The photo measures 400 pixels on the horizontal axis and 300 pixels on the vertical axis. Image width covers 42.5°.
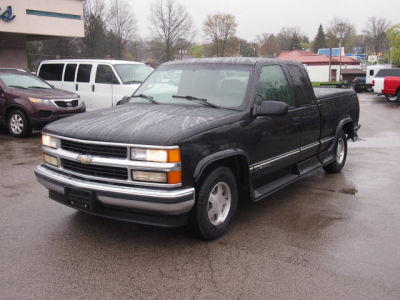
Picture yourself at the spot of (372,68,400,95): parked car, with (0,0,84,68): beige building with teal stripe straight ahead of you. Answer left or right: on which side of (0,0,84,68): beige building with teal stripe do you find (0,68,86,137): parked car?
left

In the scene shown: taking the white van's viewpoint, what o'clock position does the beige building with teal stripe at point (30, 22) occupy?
The beige building with teal stripe is roughly at 7 o'clock from the white van.

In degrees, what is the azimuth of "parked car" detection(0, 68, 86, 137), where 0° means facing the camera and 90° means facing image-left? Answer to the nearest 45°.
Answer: approximately 315°

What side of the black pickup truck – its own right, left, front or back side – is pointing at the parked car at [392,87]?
back

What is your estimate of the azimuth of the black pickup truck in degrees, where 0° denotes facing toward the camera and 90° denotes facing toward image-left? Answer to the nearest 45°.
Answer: approximately 45°

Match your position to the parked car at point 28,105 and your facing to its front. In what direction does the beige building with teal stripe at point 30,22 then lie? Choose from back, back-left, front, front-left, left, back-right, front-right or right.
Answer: back-left

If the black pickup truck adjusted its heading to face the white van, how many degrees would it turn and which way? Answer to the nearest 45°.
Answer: approximately 135° to its right

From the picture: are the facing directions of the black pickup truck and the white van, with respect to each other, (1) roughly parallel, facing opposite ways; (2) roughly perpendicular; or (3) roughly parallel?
roughly perpendicular

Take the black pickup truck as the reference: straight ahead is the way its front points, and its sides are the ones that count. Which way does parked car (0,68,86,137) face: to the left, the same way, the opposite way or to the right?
to the left

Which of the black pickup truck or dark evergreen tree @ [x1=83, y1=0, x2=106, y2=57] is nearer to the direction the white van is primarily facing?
the black pickup truck

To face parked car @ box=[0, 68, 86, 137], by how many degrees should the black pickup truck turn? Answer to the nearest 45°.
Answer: approximately 90° to its right

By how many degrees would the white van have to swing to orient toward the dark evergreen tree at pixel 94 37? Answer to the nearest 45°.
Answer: approximately 135° to its left

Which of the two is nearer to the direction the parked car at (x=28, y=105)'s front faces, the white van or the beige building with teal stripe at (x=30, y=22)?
the white van
